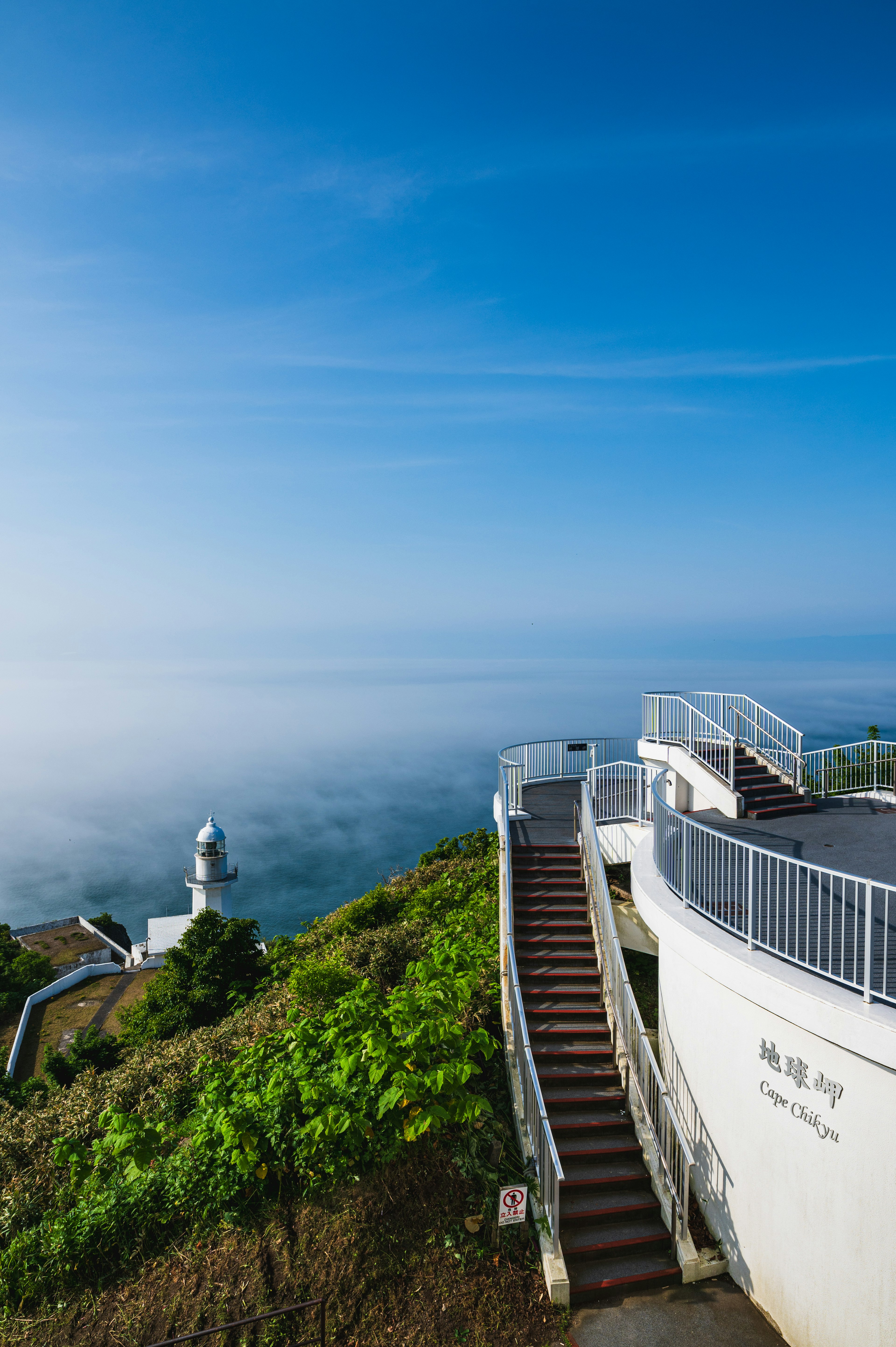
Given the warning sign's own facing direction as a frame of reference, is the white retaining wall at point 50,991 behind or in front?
behind

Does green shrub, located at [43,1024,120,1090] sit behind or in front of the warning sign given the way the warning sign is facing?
behind

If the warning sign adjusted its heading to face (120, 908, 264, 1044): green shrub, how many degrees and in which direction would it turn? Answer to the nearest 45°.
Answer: approximately 135° to its right

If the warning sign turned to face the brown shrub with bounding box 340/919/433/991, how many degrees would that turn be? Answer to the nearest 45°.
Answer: approximately 180°

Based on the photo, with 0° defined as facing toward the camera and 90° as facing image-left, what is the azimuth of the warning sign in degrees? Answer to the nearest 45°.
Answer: approximately 0°

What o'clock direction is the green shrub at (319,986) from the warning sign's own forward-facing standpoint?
The green shrub is roughly at 5 o'clock from the warning sign.

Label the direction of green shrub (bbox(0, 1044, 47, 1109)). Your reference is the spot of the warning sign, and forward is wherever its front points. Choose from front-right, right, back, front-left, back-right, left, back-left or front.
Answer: back-right

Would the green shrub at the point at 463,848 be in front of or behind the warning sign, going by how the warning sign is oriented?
behind

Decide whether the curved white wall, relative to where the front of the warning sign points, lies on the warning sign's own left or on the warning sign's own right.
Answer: on the warning sign's own left

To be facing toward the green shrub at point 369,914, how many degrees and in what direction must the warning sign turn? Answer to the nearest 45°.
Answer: approximately 180°
